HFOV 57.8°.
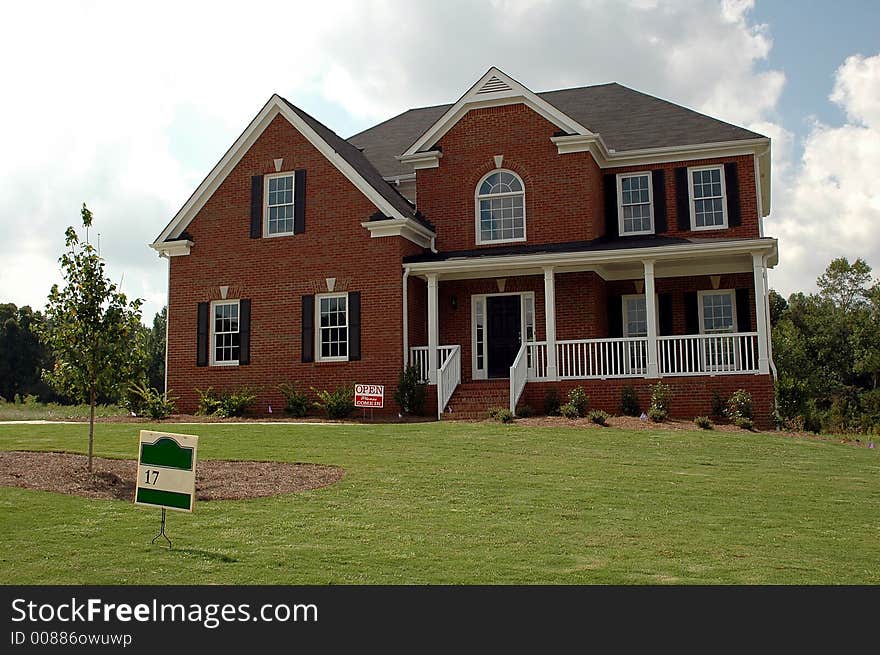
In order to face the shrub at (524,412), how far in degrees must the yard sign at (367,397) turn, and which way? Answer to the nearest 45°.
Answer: approximately 45° to its left

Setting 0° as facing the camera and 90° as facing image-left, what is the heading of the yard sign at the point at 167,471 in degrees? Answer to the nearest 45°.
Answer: approximately 0°

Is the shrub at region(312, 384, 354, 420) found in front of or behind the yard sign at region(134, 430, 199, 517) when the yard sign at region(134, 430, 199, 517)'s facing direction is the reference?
behind

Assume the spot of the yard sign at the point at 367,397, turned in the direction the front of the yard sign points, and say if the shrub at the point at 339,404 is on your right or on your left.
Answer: on your right

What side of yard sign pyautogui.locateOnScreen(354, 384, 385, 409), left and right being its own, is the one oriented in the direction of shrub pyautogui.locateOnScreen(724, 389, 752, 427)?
left

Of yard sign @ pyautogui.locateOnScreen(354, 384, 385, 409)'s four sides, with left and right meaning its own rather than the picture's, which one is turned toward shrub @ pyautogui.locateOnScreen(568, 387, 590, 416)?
left

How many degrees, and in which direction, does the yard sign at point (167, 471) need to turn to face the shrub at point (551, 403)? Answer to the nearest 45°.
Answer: approximately 135° to its left

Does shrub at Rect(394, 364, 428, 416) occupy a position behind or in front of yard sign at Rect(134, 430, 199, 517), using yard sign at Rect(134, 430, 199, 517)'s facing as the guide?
behind

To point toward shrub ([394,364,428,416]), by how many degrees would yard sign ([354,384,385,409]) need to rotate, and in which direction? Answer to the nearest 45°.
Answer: approximately 90° to its left

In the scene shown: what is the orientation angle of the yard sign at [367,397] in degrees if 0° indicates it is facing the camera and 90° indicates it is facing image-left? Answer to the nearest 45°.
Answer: approximately 0°

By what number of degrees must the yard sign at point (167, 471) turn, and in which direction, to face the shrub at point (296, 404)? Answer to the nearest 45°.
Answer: approximately 180°

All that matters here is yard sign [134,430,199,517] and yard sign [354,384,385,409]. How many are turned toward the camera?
2

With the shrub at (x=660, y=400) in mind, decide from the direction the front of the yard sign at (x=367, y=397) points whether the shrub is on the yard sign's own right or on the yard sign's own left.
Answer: on the yard sign's own left

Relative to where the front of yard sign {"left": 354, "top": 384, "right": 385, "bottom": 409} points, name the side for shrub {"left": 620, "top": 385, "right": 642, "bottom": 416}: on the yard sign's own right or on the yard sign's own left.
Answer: on the yard sign's own left
